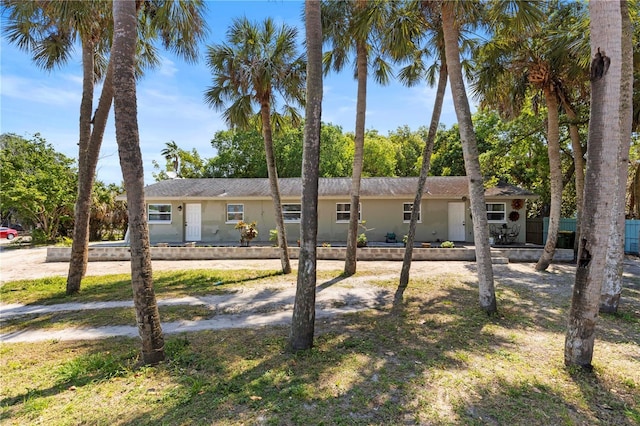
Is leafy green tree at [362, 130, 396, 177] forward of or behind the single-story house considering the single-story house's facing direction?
behind

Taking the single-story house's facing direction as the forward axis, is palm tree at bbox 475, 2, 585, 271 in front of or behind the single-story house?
in front

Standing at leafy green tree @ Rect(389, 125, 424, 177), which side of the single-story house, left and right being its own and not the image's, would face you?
back

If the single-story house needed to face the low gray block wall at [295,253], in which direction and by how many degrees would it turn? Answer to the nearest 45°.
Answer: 0° — it already faces it

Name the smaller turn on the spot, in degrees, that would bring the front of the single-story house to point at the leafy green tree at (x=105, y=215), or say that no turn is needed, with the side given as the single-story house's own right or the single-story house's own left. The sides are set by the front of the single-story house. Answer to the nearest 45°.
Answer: approximately 90° to the single-story house's own right

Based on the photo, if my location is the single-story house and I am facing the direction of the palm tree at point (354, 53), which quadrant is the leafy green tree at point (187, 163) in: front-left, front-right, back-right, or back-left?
back-right

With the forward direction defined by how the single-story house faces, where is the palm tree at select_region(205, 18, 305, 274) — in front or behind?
in front

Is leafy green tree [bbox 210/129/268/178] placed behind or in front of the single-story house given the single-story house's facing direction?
behind

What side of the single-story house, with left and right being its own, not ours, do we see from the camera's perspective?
front

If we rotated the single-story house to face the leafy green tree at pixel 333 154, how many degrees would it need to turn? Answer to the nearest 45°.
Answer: approximately 180°

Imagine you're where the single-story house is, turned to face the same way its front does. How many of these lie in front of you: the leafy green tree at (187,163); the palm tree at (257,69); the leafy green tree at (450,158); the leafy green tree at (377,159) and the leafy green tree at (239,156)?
1

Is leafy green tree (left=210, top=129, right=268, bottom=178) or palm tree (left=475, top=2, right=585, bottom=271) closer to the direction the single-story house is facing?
the palm tree

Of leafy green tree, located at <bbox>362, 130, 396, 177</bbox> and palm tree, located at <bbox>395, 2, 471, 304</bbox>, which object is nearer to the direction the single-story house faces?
the palm tree

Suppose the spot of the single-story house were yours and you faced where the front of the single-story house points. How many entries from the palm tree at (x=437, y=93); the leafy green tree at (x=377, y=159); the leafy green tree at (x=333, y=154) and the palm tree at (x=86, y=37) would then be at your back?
2

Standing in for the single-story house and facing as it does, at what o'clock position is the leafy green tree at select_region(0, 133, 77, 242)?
The leafy green tree is roughly at 3 o'clock from the single-story house.
